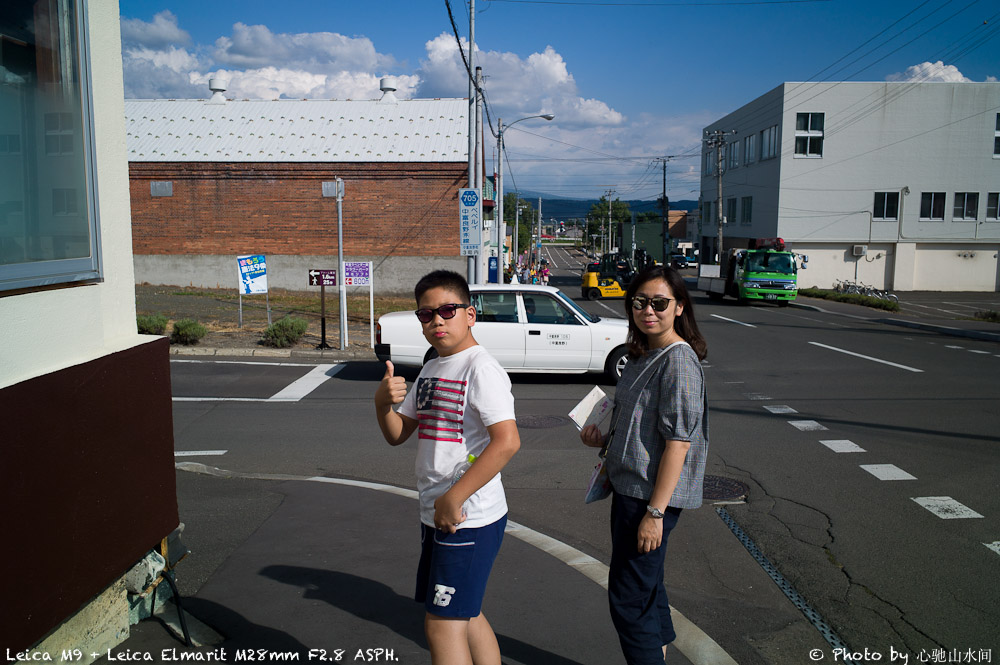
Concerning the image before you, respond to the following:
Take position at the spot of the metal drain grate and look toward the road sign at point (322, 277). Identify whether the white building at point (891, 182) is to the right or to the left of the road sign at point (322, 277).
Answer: right

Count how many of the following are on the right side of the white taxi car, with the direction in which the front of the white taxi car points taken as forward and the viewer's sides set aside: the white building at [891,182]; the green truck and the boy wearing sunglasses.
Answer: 1

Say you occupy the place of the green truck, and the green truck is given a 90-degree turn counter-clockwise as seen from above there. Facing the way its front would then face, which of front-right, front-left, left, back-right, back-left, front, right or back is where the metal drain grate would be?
back-right

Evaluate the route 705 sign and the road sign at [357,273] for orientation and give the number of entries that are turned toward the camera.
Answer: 2

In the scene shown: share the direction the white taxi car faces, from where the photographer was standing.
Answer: facing to the right of the viewer

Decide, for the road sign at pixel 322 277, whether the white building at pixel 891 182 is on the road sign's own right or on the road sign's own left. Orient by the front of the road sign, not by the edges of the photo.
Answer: on the road sign's own left
